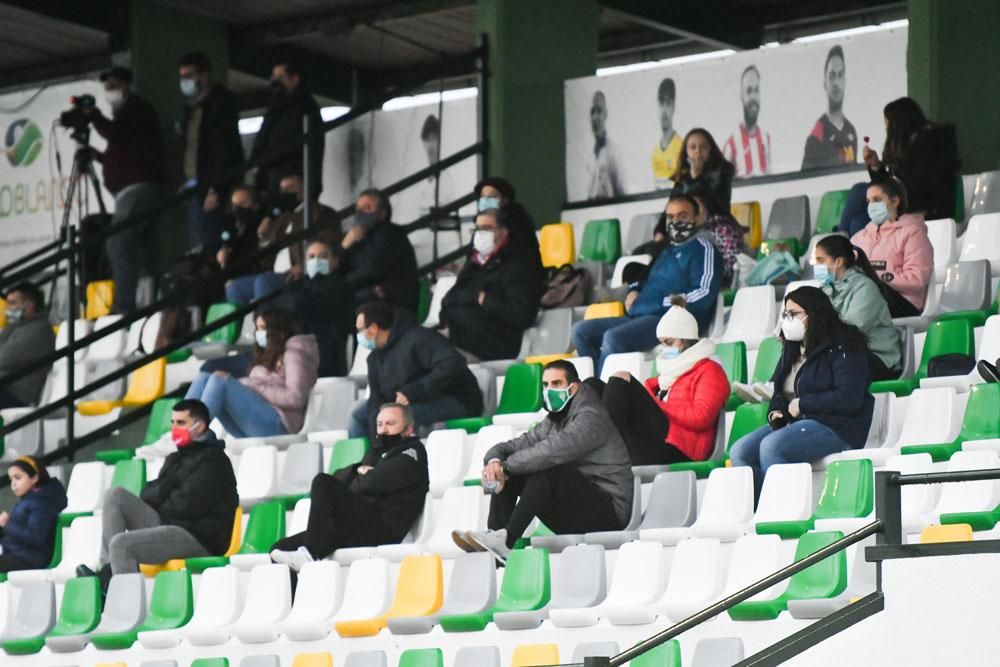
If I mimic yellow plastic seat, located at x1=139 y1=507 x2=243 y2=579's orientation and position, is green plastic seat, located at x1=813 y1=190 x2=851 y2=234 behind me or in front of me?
behind
